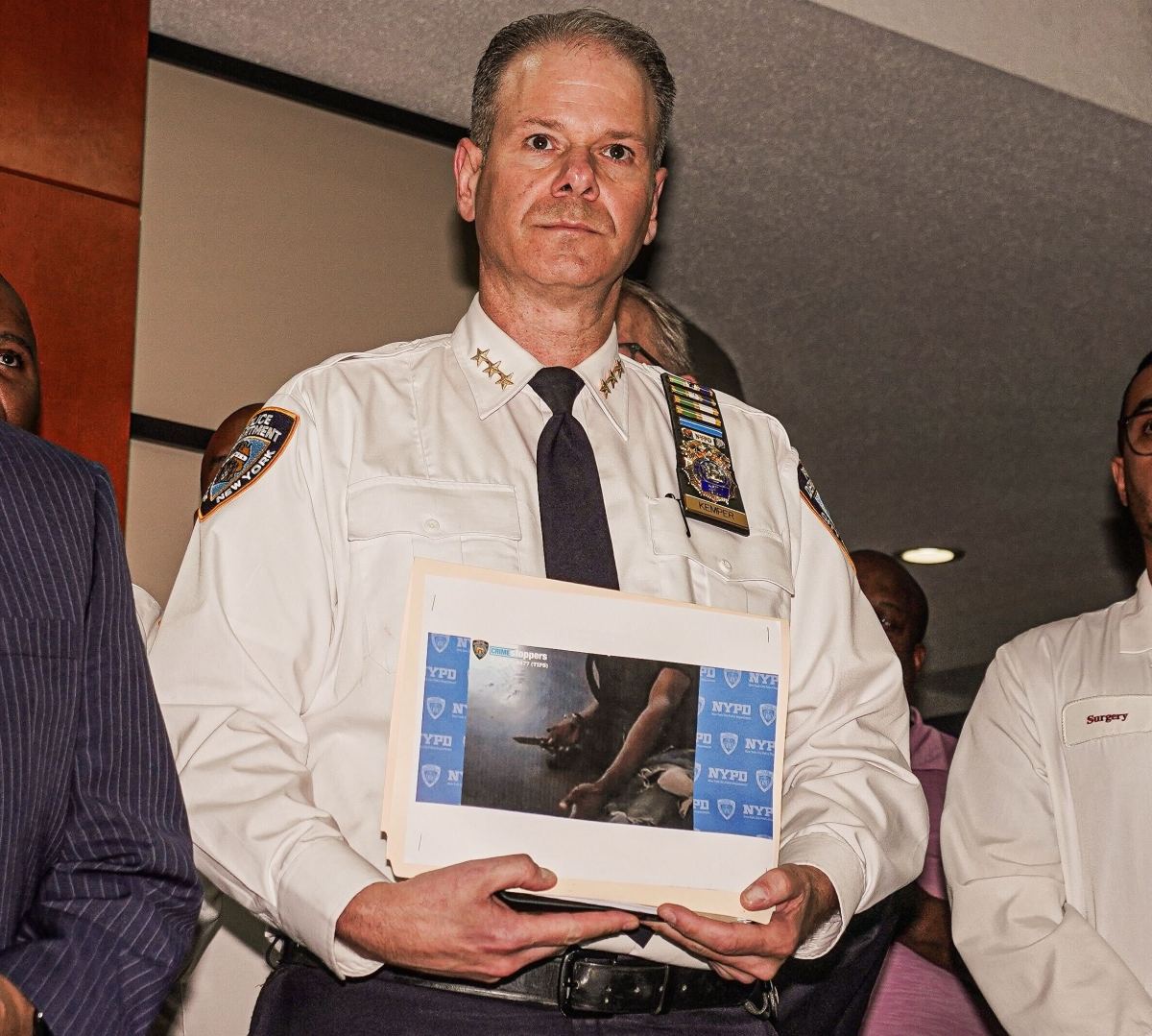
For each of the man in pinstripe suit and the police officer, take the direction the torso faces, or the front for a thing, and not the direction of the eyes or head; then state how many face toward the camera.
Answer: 2

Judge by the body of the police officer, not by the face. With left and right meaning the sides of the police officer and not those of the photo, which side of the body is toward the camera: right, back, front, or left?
front
